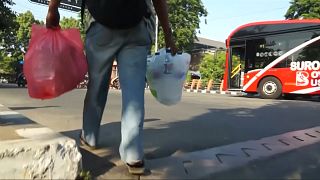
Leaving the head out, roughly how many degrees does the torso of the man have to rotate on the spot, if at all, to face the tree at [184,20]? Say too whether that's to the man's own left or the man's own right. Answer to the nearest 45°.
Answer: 0° — they already face it

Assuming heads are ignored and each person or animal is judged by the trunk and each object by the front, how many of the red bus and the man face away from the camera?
1

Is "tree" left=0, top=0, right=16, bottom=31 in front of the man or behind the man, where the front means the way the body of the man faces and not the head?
in front

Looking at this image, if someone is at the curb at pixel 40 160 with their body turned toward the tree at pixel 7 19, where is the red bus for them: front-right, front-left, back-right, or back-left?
front-right

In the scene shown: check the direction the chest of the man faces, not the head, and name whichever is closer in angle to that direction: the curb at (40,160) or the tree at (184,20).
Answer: the tree

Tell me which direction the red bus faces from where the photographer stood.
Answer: facing to the left of the viewer

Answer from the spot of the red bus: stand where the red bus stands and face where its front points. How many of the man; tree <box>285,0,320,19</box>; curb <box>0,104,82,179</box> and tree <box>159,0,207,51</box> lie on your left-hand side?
2

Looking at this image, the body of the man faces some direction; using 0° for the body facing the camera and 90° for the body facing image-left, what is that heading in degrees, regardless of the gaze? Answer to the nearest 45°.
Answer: approximately 180°

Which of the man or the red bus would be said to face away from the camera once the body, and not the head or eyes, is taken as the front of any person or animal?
the man

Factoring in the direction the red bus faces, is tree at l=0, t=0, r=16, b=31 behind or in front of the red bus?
in front

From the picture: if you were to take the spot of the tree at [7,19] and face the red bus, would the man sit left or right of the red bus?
right

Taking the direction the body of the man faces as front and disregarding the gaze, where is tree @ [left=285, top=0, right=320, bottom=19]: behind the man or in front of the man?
in front

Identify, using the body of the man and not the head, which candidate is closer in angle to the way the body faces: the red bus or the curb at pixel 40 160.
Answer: the red bus
